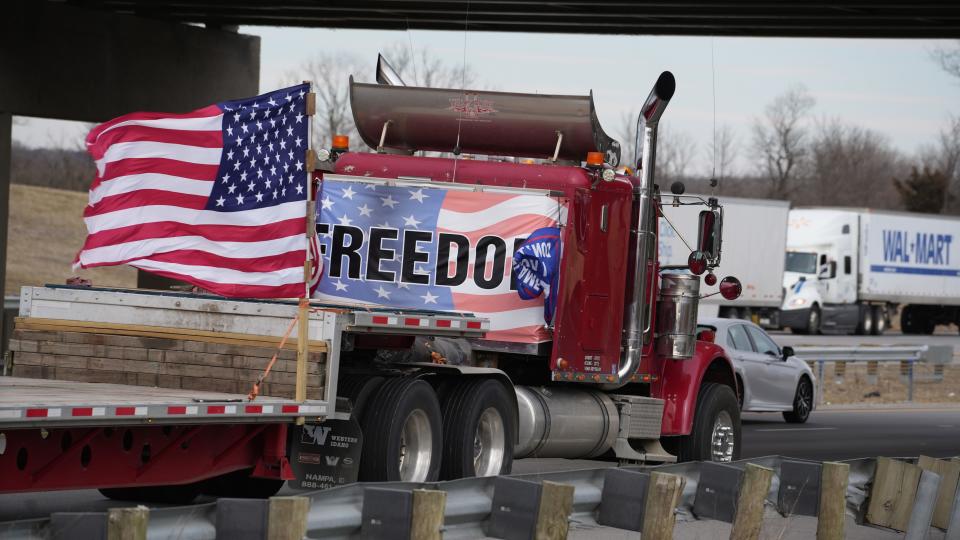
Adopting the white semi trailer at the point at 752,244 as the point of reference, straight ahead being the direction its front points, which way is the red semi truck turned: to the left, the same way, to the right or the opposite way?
the opposite way

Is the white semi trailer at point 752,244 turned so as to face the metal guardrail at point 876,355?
no

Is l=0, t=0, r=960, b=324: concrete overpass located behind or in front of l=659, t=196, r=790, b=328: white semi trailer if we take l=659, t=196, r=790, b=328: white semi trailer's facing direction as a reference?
in front

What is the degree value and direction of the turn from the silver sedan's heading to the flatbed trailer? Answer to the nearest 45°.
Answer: approximately 135° to its right

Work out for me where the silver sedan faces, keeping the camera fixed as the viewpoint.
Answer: facing away from the viewer and to the right of the viewer

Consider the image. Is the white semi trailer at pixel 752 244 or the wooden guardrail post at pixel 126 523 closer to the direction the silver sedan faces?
the white semi trailer

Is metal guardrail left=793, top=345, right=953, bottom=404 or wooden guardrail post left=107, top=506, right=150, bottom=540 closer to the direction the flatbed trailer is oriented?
the metal guardrail

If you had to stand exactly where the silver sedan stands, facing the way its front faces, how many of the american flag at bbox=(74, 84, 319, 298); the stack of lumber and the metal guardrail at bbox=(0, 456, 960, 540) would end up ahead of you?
0

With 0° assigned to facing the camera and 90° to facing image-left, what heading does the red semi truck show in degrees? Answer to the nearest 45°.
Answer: approximately 225°

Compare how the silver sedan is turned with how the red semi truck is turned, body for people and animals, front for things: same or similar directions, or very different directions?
same or similar directions

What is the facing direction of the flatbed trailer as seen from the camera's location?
facing away from the viewer and to the right of the viewer

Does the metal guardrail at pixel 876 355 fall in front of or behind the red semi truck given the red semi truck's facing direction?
in front
